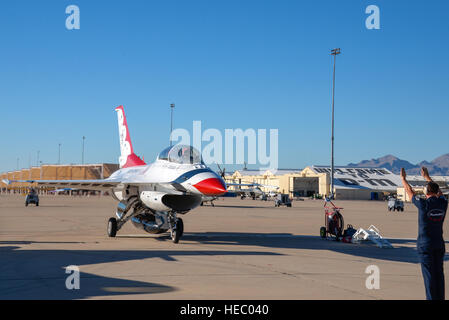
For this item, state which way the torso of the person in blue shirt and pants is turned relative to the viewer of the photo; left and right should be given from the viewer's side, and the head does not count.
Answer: facing away from the viewer and to the left of the viewer

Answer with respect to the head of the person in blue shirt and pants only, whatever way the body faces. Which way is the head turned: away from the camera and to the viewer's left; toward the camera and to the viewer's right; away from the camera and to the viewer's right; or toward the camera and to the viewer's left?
away from the camera and to the viewer's left

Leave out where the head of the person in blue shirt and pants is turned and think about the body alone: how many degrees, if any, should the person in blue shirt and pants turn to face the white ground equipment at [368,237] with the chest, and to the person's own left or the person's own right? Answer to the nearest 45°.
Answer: approximately 45° to the person's own right
